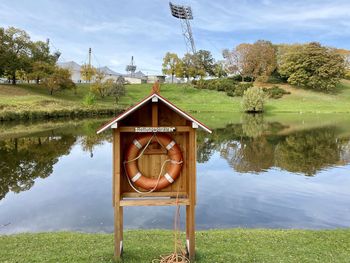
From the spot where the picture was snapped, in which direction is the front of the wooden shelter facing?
facing the viewer
